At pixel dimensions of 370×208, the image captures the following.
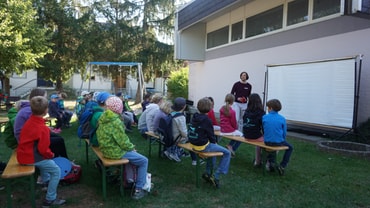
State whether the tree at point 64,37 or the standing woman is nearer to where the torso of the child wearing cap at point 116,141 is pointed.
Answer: the standing woman

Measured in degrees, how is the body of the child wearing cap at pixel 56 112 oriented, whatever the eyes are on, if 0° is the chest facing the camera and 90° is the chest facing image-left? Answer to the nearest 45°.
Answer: approximately 270°

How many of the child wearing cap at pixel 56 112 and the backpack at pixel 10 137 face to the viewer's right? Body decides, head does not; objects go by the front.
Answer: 1

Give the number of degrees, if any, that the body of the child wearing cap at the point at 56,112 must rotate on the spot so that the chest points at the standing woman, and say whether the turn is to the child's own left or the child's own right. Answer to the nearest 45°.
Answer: approximately 45° to the child's own right

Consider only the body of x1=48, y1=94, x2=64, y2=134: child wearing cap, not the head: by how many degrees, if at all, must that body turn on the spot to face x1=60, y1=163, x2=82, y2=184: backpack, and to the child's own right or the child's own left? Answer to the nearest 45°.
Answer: approximately 90° to the child's own right

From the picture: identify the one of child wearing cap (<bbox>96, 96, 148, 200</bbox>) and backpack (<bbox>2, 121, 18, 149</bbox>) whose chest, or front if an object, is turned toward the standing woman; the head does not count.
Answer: the child wearing cap

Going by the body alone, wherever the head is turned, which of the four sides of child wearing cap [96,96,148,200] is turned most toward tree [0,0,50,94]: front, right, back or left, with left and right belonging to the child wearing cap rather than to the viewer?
left

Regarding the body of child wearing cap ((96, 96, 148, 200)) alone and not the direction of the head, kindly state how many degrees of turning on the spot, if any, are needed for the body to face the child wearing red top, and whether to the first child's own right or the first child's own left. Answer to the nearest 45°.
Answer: approximately 135° to the first child's own left
